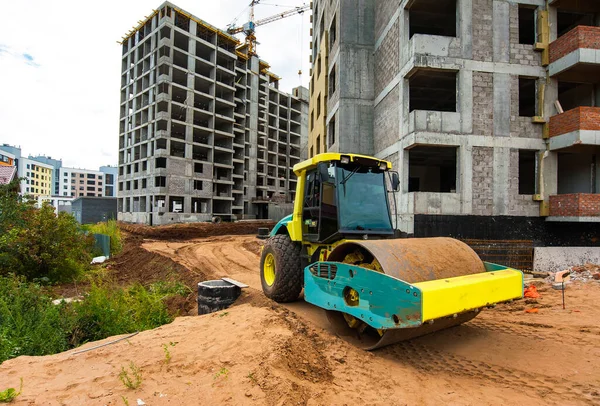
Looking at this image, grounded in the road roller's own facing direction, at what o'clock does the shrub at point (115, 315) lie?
The shrub is roughly at 5 o'clock from the road roller.

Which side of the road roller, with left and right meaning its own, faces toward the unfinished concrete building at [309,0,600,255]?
left

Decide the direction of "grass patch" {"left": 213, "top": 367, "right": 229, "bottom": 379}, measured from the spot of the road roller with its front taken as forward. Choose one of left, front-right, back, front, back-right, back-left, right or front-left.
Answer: right

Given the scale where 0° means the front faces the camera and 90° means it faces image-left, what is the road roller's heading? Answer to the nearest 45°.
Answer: approximately 315°

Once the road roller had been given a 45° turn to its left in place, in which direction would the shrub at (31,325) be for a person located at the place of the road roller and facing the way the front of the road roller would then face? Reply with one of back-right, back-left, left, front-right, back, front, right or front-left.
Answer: back

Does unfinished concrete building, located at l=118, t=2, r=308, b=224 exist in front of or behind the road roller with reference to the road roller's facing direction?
behind

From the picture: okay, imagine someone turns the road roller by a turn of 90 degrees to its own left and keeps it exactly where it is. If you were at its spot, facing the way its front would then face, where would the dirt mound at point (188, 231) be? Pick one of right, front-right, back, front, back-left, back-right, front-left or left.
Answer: left

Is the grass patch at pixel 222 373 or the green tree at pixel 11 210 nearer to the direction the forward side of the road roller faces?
the grass patch
